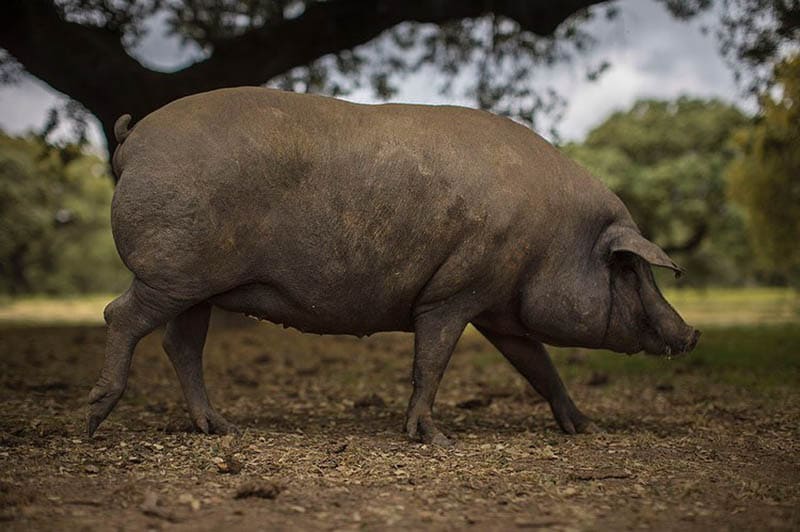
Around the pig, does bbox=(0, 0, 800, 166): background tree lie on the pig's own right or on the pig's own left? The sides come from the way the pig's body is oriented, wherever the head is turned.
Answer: on the pig's own left

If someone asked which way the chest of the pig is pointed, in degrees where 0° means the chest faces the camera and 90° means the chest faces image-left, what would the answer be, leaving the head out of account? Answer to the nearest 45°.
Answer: approximately 270°
